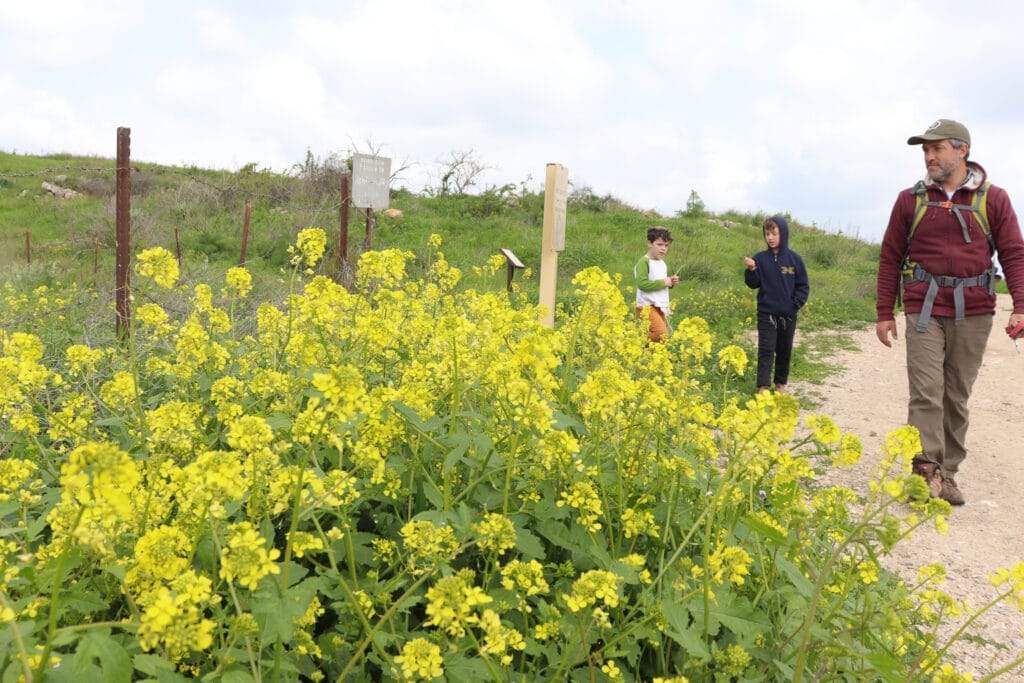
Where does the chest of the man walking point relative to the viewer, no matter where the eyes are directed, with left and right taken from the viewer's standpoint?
facing the viewer

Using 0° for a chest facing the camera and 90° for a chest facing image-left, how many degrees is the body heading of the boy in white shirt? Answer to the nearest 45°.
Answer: approximately 315°

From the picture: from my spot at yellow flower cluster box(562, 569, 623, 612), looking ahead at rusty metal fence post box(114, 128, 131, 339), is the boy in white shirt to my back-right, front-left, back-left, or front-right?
front-right

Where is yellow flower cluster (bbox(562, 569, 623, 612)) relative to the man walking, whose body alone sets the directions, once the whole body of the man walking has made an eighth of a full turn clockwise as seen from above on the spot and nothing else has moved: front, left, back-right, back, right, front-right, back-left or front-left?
front-left

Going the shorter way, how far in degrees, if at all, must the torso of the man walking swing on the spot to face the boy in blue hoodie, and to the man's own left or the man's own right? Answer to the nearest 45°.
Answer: approximately 135° to the man's own right

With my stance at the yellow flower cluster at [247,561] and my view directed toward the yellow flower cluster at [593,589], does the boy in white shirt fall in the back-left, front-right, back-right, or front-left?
front-left

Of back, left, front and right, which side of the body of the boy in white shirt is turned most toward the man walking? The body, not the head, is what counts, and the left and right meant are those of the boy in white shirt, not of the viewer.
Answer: front

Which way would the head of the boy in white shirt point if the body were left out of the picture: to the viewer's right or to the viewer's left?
to the viewer's right

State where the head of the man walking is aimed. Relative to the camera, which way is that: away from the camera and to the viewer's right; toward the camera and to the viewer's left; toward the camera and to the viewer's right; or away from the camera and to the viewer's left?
toward the camera and to the viewer's left

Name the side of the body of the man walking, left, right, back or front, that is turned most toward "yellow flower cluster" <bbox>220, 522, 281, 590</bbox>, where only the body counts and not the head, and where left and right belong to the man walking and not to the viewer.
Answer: front
